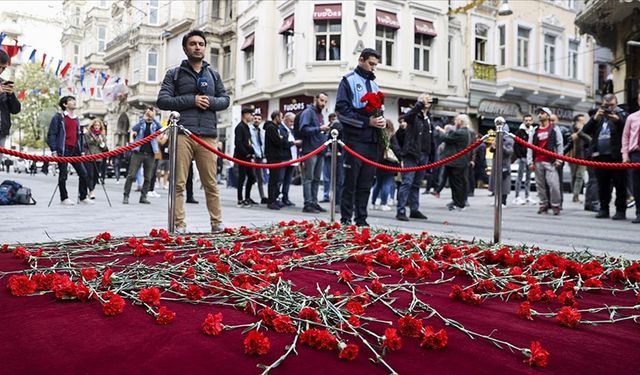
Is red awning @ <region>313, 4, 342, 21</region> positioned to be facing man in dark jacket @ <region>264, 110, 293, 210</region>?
yes

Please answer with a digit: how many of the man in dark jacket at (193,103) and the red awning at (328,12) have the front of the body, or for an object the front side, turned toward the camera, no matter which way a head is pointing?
2

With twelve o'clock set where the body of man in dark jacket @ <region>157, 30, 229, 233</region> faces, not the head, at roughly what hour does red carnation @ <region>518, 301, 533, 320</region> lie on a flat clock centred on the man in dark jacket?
The red carnation is roughly at 11 o'clock from the man in dark jacket.

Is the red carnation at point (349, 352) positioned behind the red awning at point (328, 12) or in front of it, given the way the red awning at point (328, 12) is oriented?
in front

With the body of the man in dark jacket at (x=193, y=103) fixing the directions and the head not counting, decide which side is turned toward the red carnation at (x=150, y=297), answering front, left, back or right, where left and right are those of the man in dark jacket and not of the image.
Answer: front

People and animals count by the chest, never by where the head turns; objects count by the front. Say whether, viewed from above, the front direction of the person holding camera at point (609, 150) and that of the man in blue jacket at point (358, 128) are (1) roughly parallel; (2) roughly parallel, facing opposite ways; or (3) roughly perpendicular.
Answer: roughly perpendicular

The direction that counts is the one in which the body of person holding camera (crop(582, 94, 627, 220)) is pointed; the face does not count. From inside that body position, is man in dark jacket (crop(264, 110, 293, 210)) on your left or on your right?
on your right

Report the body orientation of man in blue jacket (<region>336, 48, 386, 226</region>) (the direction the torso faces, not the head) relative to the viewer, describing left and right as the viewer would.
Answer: facing the viewer and to the right of the viewer

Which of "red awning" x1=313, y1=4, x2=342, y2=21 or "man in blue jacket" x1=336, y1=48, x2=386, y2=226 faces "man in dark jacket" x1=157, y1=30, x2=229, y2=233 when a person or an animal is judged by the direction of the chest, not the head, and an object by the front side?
the red awning

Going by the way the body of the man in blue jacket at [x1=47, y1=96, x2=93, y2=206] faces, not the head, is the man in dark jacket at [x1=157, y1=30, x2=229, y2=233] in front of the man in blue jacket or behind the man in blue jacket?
in front

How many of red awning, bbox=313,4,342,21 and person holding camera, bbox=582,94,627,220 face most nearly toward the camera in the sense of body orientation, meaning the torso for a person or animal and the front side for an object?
2
